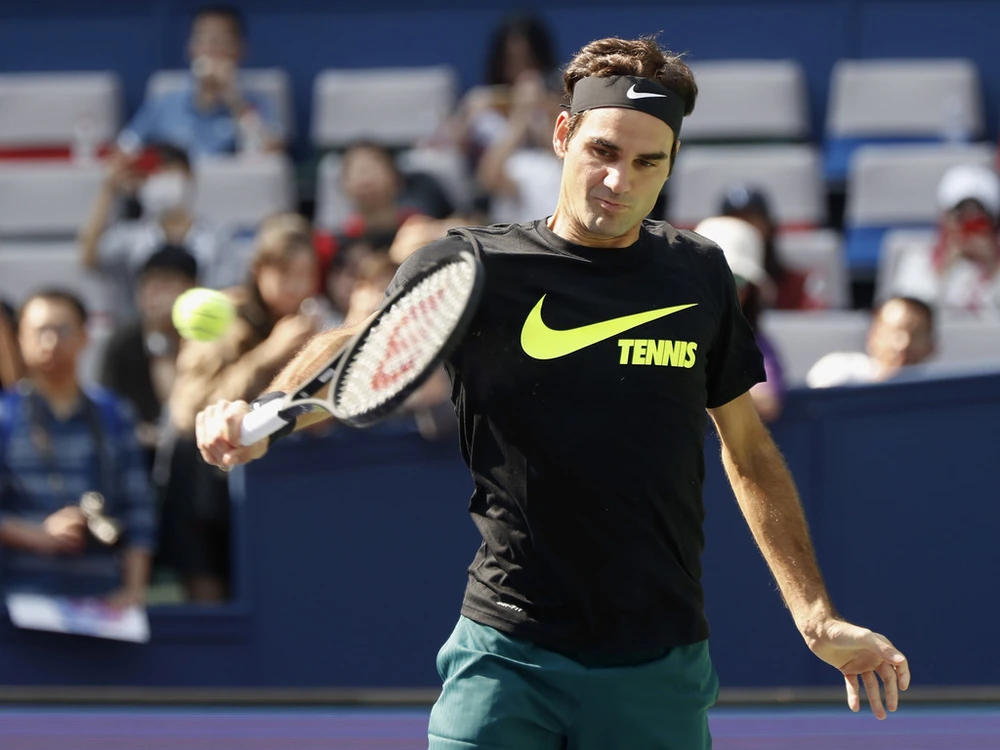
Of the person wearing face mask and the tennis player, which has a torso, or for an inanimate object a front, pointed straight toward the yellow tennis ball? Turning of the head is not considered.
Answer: the person wearing face mask

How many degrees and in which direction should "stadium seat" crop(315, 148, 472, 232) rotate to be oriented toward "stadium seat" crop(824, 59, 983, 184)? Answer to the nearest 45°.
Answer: approximately 90° to its left

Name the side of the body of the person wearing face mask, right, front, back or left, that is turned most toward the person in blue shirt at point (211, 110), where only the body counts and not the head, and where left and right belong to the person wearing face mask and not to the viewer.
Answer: back

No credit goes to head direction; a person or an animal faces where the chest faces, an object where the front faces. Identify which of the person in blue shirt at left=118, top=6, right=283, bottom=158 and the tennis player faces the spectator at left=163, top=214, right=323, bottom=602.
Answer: the person in blue shirt
